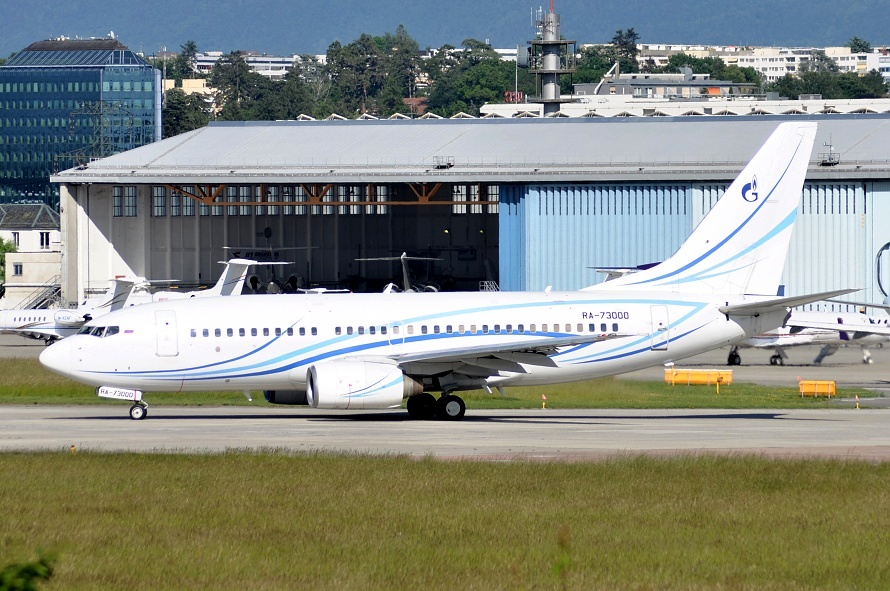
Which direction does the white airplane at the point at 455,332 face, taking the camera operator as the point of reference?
facing to the left of the viewer
